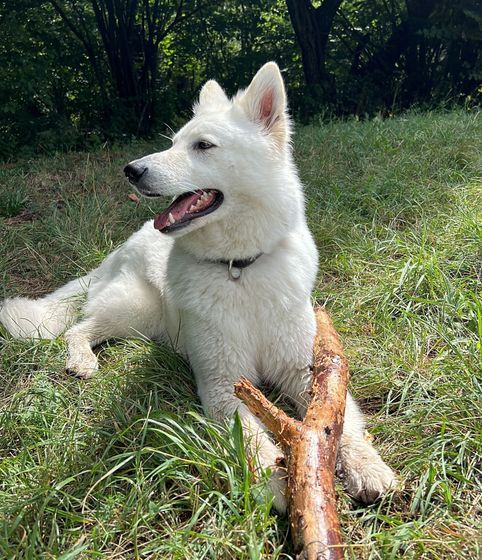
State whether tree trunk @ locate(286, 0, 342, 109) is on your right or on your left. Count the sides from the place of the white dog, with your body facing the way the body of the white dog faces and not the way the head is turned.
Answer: on your left

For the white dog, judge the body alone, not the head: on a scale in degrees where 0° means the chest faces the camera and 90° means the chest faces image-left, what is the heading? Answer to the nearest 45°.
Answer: approximately 315°

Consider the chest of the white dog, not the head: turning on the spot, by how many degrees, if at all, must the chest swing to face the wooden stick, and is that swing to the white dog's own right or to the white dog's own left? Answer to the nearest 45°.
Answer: approximately 45° to the white dog's own right

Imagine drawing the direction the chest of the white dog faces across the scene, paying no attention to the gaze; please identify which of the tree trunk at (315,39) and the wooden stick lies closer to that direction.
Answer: the wooden stick
